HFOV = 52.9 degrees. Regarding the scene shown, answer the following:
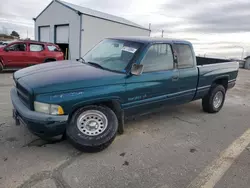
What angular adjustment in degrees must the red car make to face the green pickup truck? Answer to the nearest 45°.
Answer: approximately 90° to its left

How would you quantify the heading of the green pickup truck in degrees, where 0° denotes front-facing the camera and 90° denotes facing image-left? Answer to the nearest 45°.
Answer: approximately 45°

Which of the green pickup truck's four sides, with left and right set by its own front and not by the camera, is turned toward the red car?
right

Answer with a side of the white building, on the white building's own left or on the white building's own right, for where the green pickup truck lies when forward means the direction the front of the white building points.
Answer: on the white building's own left

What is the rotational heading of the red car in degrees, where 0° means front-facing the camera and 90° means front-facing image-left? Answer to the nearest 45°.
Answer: approximately 90°
